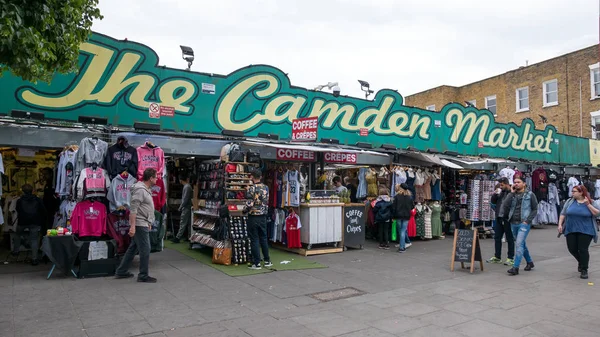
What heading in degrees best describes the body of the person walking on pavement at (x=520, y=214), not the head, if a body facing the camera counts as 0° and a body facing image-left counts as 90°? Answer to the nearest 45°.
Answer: approximately 45°

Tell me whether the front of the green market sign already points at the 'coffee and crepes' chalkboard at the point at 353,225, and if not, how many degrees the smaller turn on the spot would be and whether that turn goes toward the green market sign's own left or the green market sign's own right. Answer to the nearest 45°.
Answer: approximately 45° to the green market sign's own left

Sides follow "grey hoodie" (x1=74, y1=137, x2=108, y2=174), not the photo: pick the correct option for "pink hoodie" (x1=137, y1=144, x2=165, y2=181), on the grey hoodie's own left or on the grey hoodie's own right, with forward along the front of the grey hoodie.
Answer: on the grey hoodie's own left

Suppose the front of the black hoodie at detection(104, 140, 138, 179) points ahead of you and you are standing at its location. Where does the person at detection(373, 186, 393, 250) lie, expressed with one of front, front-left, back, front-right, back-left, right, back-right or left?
left

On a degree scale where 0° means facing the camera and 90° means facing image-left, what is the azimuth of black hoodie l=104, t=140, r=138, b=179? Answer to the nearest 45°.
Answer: approximately 0°

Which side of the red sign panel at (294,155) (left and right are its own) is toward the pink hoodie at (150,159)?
right

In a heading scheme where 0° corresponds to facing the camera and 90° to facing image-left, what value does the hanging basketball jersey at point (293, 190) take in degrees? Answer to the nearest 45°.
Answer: approximately 0°
